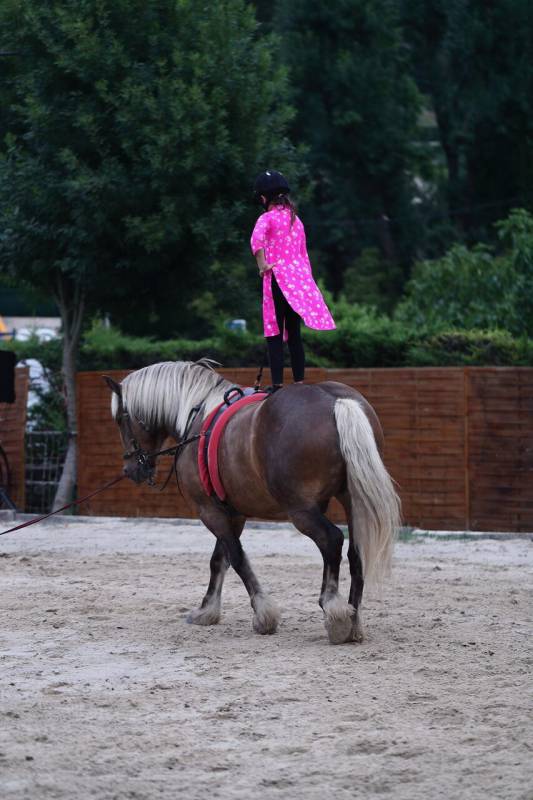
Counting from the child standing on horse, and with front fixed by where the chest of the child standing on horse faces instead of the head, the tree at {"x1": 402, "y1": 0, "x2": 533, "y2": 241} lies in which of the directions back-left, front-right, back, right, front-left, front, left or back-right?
front-right

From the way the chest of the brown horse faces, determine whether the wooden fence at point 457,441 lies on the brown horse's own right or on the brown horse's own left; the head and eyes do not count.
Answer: on the brown horse's own right

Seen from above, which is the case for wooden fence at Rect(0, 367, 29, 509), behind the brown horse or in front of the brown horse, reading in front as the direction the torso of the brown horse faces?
in front

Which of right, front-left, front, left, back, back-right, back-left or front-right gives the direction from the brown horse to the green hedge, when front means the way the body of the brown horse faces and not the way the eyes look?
front-right

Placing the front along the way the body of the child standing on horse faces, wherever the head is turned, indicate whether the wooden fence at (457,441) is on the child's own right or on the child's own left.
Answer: on the child's own right

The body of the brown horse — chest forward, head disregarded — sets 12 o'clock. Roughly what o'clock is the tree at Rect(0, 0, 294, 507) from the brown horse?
The tree is roughly at 1 o'clock from the brown horse.

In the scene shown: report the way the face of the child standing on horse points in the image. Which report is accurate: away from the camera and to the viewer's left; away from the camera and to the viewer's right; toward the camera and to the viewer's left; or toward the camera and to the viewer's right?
away from the camera and to the viewer's left

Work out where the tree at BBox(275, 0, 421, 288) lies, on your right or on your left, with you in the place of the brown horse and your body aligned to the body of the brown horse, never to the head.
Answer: on your right

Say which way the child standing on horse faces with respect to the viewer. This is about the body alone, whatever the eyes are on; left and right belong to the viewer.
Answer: facing away from the viewer and to the left of the viewer

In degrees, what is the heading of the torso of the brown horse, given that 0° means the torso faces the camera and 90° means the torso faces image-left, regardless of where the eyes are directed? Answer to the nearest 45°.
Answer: approximately 135°

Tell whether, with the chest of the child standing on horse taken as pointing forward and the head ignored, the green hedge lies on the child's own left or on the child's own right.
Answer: on the child's own right

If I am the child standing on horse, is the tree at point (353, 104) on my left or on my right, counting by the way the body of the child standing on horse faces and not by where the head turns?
on my right
